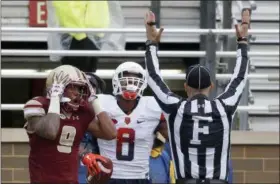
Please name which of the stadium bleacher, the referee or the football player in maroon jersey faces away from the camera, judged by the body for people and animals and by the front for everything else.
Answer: the referee

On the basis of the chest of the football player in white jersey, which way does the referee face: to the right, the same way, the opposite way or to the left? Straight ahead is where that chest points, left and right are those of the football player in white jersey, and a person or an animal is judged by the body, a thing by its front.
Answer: the opposite way

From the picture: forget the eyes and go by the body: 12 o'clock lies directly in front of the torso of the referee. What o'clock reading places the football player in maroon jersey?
The football player in maroon jersey is roughly at 9 o'clock from the referee.

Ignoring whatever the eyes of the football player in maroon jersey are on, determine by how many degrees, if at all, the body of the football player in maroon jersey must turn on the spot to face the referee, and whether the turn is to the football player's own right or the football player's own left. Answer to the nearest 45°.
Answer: approximately 45° to the football player's own left

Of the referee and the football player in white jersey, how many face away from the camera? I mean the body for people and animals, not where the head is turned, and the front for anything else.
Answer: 1

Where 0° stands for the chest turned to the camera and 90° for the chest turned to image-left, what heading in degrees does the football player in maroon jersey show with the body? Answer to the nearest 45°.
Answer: approximately 315°

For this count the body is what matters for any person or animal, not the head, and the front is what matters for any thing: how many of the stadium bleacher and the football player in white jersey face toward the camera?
2

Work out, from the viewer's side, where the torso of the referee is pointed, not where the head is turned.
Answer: away from the camera

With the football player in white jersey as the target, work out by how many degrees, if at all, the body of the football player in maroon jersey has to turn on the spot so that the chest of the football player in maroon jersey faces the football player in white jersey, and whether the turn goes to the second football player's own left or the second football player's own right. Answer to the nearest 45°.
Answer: approximately 90° to the second football player's own left

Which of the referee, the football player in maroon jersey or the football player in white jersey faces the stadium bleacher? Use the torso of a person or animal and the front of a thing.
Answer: the referee

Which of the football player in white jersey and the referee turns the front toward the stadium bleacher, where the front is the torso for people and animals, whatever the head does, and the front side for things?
the referee

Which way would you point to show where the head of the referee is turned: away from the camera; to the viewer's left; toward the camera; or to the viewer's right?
away from the camera

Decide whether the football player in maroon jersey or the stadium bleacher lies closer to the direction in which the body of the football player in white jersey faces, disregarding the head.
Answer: the football player in maroon jersey

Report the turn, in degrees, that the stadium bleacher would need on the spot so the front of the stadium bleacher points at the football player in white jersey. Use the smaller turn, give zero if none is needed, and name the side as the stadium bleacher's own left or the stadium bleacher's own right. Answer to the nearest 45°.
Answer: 0° — it already faces them
